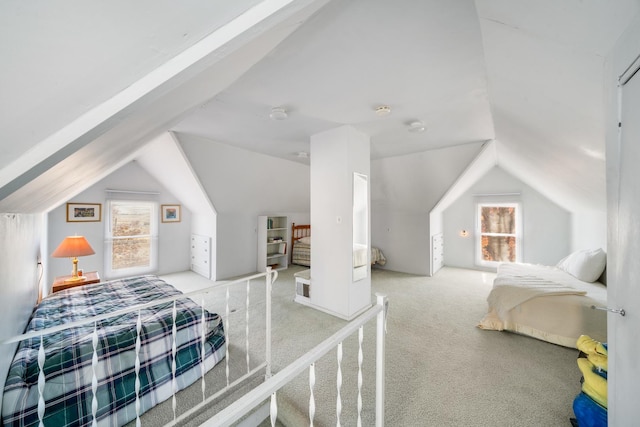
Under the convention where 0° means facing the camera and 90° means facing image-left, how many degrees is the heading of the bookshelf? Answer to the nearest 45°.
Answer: approximately 315°

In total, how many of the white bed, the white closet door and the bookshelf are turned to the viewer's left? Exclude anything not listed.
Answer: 2

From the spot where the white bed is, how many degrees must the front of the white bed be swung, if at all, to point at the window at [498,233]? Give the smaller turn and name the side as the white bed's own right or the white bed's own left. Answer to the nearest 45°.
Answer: approximately 90° to the white bed's own right

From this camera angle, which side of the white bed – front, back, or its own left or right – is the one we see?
left

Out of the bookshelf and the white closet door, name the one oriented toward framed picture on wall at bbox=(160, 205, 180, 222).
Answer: the white closet door

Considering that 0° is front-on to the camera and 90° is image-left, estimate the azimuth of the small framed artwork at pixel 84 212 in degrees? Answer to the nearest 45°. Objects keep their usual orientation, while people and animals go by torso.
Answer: approximately 0°

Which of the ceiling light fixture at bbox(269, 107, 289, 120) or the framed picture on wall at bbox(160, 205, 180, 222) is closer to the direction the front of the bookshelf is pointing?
the ceiling light fixture

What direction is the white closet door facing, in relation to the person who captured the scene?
facing to the left of the viewer

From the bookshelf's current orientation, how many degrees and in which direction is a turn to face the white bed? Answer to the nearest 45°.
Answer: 0° — it already faces it

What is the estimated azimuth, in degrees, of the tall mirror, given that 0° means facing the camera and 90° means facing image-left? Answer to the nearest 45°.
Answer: approximately 315°

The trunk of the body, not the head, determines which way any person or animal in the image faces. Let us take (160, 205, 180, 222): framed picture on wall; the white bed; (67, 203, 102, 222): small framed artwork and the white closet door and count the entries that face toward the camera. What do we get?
2

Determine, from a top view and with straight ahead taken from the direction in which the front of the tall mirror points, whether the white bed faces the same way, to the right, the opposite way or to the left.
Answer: the opposite way

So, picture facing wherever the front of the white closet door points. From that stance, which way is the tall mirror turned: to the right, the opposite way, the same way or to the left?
the opposite way

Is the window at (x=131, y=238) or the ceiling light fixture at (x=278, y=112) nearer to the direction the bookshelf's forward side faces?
the ceiling light fixture
